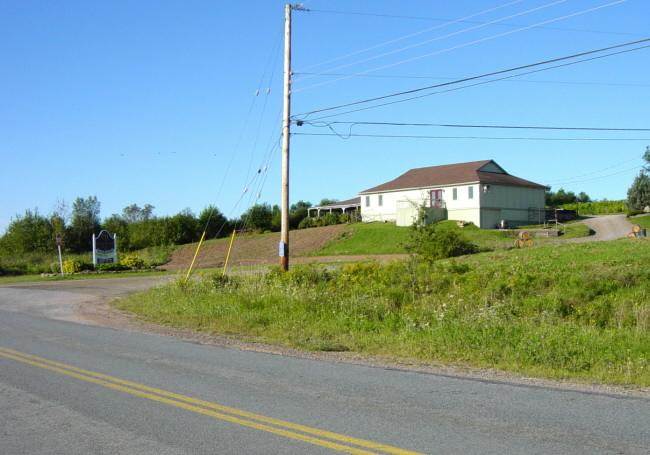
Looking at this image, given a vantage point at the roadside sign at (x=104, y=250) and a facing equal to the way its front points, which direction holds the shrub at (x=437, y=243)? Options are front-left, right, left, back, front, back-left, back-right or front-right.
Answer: front-left

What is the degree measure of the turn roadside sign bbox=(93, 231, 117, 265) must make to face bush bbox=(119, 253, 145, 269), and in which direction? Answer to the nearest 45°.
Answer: approximately 90° to its left

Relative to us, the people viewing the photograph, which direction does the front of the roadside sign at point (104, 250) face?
facing the viewer

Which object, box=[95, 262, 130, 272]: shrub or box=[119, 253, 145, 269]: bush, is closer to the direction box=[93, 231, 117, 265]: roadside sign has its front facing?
the shrub

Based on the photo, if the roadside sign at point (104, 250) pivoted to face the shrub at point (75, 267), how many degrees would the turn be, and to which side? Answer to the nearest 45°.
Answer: approximately 45° to its right

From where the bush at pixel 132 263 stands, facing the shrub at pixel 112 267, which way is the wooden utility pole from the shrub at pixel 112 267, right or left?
left

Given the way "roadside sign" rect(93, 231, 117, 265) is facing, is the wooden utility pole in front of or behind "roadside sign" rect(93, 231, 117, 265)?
in front
